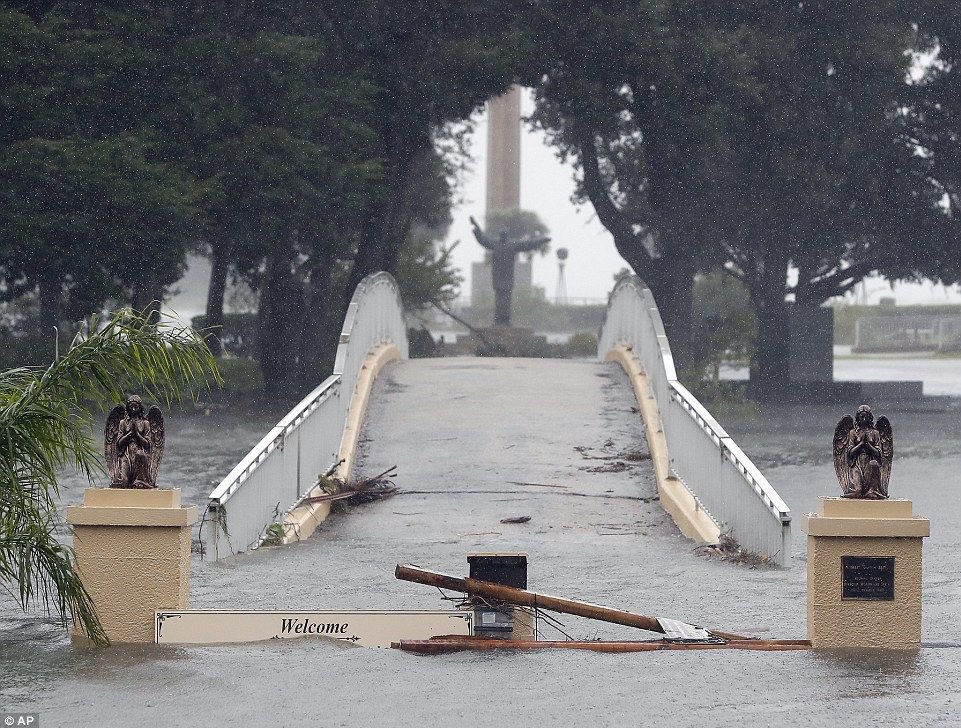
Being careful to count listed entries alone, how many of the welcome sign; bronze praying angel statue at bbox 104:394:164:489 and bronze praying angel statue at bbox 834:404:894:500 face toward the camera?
3

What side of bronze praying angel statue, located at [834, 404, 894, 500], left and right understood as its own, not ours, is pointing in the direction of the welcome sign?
right

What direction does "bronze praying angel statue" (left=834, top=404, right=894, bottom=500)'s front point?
toward the camera

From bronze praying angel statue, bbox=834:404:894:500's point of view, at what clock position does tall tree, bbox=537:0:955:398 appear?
The tall tree is roughly at 6 o'clock from the bronze praying angel statue.

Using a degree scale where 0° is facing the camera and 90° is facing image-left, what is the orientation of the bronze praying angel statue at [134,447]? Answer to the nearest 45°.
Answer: approximately 0°

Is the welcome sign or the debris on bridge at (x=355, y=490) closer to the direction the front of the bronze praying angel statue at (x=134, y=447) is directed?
the welcome sign

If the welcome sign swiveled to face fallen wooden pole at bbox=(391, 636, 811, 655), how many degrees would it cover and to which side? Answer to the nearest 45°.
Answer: approximately 90° to its left

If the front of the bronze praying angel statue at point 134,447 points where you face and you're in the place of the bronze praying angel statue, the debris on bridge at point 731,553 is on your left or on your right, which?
on your left

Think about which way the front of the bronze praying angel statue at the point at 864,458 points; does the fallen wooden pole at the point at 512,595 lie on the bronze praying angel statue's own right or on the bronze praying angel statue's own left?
on the bronze praying angel statue's own right

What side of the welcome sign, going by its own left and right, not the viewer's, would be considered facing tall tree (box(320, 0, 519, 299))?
back

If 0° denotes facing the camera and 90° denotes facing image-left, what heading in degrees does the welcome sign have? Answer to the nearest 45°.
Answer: approximately 0°

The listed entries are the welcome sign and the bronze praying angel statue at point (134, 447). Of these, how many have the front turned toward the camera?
2
